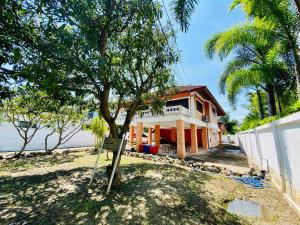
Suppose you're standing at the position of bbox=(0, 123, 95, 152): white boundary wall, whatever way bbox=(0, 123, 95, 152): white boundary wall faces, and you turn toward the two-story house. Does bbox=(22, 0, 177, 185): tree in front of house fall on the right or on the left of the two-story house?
right

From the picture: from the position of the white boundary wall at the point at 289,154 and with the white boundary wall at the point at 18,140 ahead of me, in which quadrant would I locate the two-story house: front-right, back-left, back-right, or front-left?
front-right

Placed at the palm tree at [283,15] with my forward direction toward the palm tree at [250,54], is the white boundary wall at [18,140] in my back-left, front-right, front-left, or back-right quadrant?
front-left

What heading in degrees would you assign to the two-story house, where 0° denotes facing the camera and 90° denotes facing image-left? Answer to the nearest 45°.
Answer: approximately 45°

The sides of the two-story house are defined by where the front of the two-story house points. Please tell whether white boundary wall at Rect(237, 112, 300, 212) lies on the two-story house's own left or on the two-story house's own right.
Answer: on the two-story house's own left

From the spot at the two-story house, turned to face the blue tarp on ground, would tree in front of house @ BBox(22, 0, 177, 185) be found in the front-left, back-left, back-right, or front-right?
front-right

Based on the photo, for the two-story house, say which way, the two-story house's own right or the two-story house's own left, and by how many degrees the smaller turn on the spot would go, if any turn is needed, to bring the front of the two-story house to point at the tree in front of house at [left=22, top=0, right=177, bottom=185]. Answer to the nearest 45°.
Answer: approximately 45° to the two-story house's own left

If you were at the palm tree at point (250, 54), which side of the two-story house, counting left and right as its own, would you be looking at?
left
